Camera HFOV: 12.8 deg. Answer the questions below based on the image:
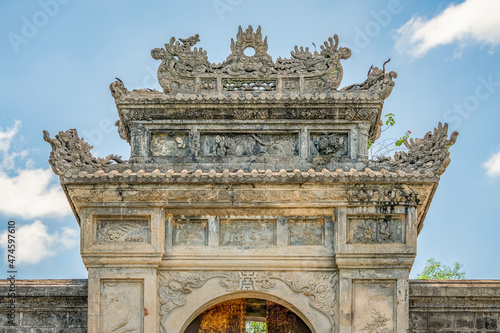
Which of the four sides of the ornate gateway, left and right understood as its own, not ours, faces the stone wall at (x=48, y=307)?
right

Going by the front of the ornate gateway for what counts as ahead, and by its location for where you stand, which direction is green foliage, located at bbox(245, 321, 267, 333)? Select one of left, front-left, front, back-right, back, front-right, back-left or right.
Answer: back

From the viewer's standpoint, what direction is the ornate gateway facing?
toward the camera
